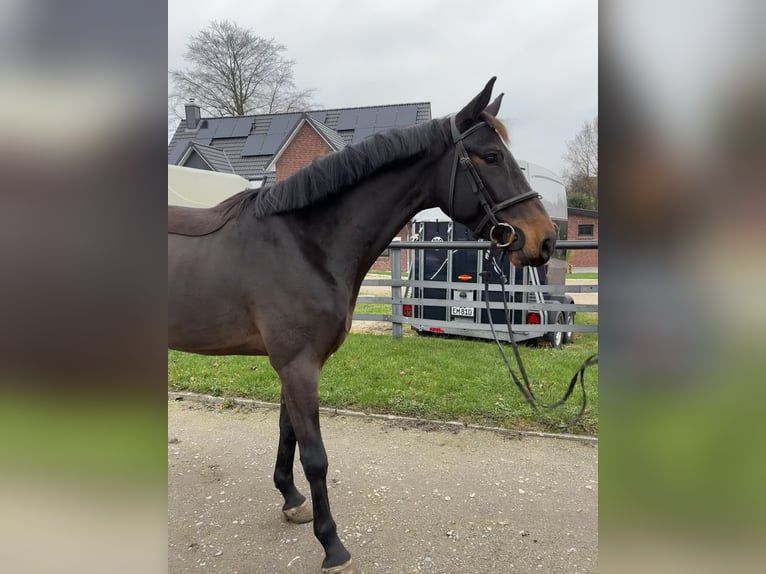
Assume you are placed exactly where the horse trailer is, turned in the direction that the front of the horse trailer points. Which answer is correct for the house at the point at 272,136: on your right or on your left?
on your left

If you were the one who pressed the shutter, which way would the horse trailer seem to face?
facing away from the viewer and to the right of the viewer

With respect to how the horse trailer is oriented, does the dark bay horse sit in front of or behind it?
behind

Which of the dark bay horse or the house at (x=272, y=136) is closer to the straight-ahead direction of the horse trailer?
the house

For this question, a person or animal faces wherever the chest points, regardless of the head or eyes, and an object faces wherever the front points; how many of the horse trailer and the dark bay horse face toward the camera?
0

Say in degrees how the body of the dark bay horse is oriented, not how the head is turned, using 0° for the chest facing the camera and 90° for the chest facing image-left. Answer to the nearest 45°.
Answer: approximately 270°

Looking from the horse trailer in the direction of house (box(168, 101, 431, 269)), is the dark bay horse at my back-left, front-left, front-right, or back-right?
back-left

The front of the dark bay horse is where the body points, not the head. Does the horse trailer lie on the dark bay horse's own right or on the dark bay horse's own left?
on the dark bay horse's own left

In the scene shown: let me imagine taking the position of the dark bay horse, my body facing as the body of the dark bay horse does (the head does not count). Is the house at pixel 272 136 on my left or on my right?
on my left
